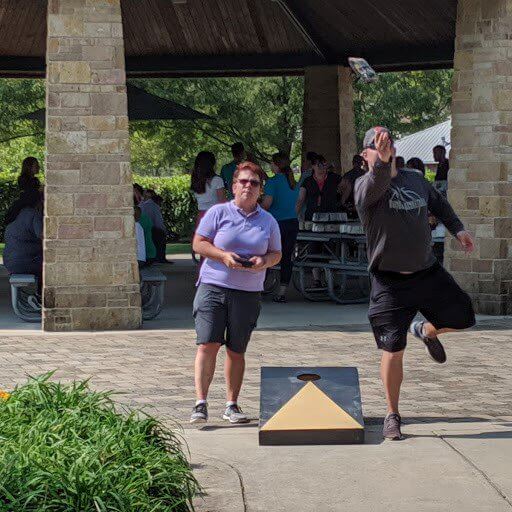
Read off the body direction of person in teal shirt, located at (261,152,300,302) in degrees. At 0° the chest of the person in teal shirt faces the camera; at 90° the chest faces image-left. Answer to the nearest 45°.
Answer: approximately 135°

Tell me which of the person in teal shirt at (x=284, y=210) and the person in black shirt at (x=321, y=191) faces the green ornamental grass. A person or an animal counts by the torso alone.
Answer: the person in black shirt

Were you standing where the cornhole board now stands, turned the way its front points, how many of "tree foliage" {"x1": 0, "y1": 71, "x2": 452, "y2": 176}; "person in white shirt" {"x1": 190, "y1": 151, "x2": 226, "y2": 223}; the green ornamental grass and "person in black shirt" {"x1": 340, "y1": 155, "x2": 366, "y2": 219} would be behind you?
3

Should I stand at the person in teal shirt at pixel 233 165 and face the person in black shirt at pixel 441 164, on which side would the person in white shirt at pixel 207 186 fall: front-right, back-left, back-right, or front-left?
back-right

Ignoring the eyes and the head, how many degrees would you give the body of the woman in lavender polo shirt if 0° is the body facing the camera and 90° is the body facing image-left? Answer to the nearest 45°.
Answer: approximately 0°
